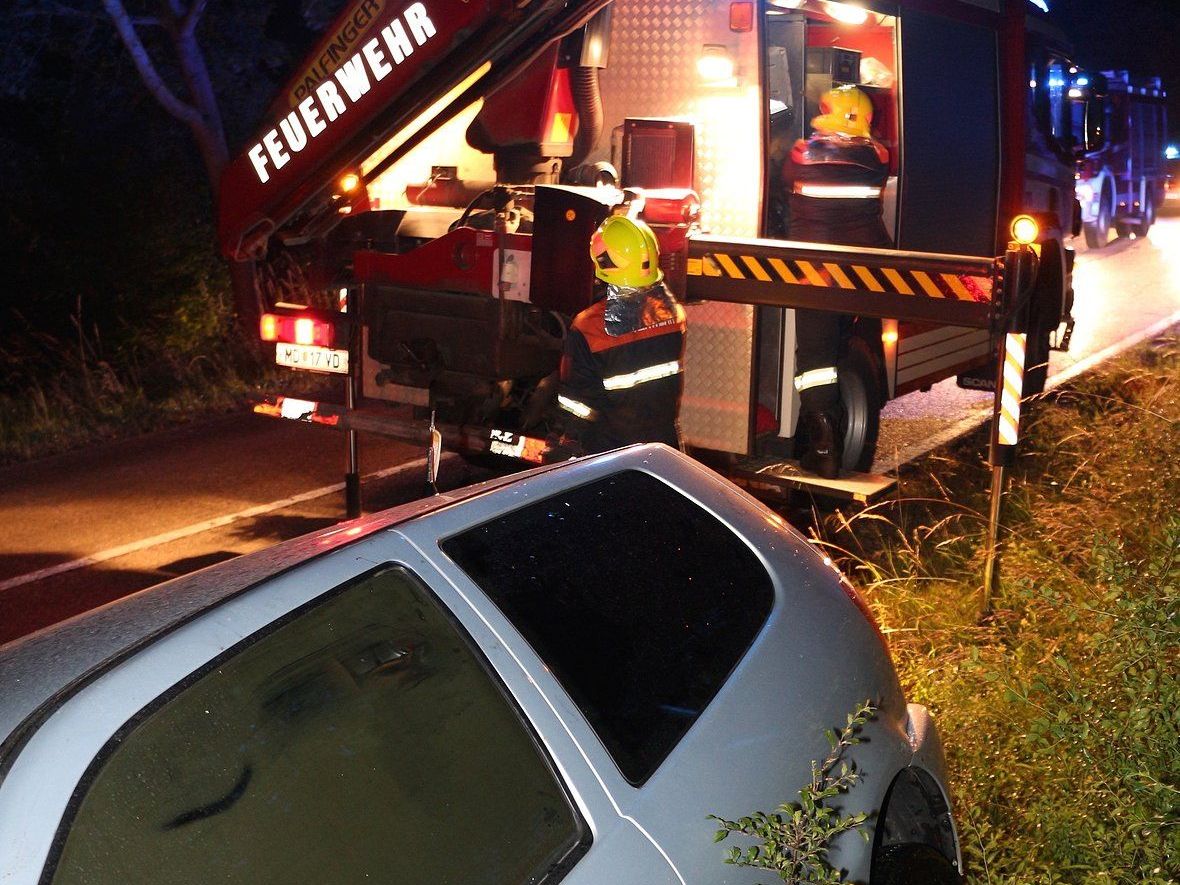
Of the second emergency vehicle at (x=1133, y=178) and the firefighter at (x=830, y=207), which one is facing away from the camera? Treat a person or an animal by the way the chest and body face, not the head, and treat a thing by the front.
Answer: the firefighter

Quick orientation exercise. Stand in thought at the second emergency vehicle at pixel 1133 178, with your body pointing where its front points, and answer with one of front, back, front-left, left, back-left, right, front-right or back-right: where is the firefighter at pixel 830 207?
front-left

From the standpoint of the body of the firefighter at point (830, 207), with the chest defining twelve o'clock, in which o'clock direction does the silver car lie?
The silver car is roughly at 6 o'clock from the firefighter.

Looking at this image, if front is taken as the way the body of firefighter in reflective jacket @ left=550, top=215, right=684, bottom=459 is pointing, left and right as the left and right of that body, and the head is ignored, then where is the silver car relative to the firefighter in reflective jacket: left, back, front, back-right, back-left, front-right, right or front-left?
back-left

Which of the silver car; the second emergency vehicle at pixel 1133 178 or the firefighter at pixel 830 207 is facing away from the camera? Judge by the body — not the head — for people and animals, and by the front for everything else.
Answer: the firefighter

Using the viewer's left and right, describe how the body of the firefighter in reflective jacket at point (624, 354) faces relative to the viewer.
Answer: facing away from the viewer and to the left of the viewer

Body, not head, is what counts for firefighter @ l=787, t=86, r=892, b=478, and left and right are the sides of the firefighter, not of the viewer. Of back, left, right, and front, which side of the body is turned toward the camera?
back

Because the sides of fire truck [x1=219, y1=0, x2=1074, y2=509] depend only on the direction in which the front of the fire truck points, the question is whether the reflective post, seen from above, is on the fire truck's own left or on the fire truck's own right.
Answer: on the fire truck's own right

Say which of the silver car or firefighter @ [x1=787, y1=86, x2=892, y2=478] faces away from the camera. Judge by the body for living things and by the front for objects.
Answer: the firefighter

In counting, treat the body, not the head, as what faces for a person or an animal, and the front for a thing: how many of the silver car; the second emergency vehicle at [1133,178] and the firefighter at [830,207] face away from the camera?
1

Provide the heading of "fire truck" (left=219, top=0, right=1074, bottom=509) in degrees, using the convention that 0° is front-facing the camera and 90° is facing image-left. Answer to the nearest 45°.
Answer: approximately 225°

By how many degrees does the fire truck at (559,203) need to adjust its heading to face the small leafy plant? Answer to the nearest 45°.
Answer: approximately 135° to its right
